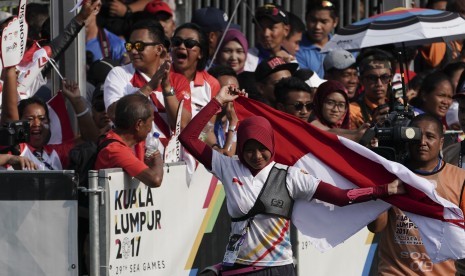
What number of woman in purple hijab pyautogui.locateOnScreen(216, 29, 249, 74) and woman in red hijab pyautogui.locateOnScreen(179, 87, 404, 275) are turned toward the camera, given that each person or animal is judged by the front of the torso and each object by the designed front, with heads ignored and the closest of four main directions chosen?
2

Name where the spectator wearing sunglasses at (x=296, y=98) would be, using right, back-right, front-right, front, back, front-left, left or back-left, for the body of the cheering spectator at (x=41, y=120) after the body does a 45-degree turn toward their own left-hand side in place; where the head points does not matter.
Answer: front-left

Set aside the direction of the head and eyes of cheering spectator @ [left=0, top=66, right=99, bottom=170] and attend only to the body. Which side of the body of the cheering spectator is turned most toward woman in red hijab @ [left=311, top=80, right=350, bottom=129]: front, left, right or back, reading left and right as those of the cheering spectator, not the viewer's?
left

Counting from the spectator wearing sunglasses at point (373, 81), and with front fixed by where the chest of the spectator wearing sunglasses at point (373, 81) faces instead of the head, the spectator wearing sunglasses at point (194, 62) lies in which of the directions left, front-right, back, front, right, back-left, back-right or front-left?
right

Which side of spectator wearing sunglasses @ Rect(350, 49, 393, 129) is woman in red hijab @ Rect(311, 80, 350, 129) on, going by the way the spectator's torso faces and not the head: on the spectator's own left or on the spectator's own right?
on the spectator's own right
